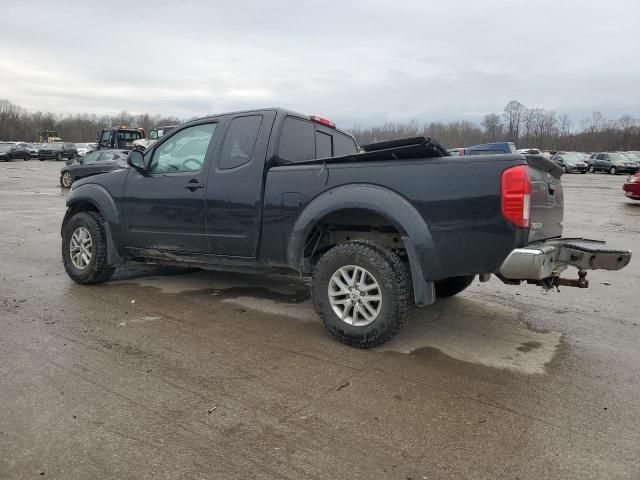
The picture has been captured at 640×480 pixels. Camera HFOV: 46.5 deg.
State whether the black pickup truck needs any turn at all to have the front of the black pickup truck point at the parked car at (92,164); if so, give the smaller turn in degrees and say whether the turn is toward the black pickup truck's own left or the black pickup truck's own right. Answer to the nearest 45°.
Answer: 0° — it already faces it

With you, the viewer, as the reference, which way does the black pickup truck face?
facing away from the viewer and to the left of the viewer

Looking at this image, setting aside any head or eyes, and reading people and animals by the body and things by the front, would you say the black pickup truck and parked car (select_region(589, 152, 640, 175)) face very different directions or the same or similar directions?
very different directions

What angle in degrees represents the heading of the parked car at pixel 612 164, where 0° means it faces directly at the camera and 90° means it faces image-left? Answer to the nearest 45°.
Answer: approximately 315°

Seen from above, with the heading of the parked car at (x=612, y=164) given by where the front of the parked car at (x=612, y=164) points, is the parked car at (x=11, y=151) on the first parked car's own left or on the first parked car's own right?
on the first parked car's own right

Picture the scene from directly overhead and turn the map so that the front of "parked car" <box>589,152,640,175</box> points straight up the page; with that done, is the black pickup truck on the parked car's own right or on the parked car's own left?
on the parked car's own right

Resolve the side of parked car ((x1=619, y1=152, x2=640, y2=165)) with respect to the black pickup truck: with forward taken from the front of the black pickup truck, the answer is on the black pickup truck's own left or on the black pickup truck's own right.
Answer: on the black pickup truck's own right
